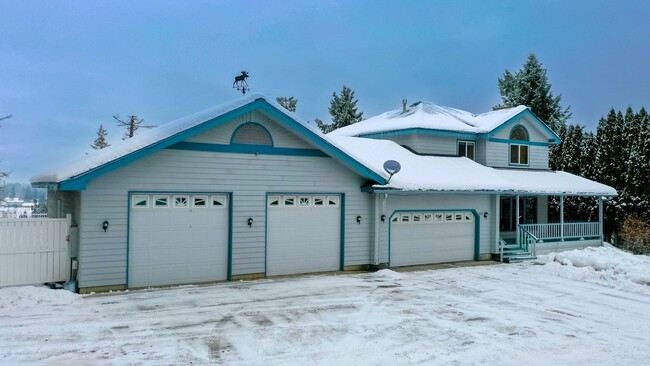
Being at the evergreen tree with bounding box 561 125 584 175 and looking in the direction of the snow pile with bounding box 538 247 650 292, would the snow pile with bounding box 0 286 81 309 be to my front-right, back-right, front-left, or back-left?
front-right

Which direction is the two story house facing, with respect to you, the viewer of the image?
facing the viewer and to the right of the viewer

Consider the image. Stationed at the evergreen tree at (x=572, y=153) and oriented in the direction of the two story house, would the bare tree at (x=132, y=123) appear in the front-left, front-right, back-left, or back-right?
front-right

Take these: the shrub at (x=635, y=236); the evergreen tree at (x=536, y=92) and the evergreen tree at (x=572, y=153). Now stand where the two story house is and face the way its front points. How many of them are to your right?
0

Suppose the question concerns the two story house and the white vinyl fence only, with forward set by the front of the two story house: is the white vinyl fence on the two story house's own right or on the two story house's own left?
on the two story house's own right

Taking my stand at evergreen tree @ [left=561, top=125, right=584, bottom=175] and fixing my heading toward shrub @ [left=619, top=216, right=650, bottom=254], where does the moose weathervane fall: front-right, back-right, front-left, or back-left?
front-right

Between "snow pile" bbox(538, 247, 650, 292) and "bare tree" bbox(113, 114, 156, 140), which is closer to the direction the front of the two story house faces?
the snow pile

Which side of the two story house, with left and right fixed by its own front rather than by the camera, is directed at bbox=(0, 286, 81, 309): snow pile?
right
